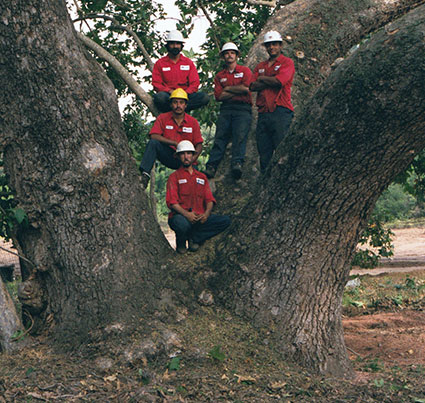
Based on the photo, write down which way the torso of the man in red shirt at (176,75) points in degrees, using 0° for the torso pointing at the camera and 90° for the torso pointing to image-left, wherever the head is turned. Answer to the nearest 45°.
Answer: approximately 0°

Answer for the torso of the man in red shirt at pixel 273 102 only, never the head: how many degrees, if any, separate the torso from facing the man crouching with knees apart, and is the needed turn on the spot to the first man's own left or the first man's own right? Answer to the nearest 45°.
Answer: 0° — they already face them

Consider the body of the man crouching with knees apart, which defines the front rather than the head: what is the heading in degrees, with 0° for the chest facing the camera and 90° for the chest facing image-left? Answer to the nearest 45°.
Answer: approximately 0°

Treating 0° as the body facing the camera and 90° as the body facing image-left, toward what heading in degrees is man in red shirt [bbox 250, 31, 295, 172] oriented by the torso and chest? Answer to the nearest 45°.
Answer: approximately 45°

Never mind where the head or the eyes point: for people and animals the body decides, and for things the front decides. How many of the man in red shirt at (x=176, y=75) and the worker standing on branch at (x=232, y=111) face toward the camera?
2
